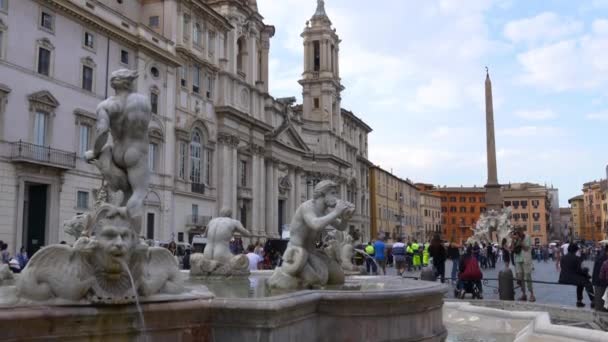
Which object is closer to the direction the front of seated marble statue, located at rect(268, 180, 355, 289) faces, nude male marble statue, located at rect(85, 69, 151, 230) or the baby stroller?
the baby stroller

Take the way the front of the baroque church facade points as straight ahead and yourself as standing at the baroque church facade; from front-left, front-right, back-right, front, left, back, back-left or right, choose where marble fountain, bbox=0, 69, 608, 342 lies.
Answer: front-right

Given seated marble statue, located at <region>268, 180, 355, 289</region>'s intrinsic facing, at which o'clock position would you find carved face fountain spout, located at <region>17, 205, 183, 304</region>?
carved face fountain spout, located at <region>17, 205, 183, 304</region> is roughly at 4 o'clock from seated marble statue, located at <region>268, 180, 355, 289</region>.

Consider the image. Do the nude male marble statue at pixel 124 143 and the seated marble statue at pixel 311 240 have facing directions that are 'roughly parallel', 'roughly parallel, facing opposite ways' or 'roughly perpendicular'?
roughly perpendicular

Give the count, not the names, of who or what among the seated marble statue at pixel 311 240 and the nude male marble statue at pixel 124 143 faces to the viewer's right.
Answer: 1

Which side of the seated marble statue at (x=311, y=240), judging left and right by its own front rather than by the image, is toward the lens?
right

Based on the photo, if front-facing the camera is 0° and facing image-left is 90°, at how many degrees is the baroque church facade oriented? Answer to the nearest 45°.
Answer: approximately 315°
